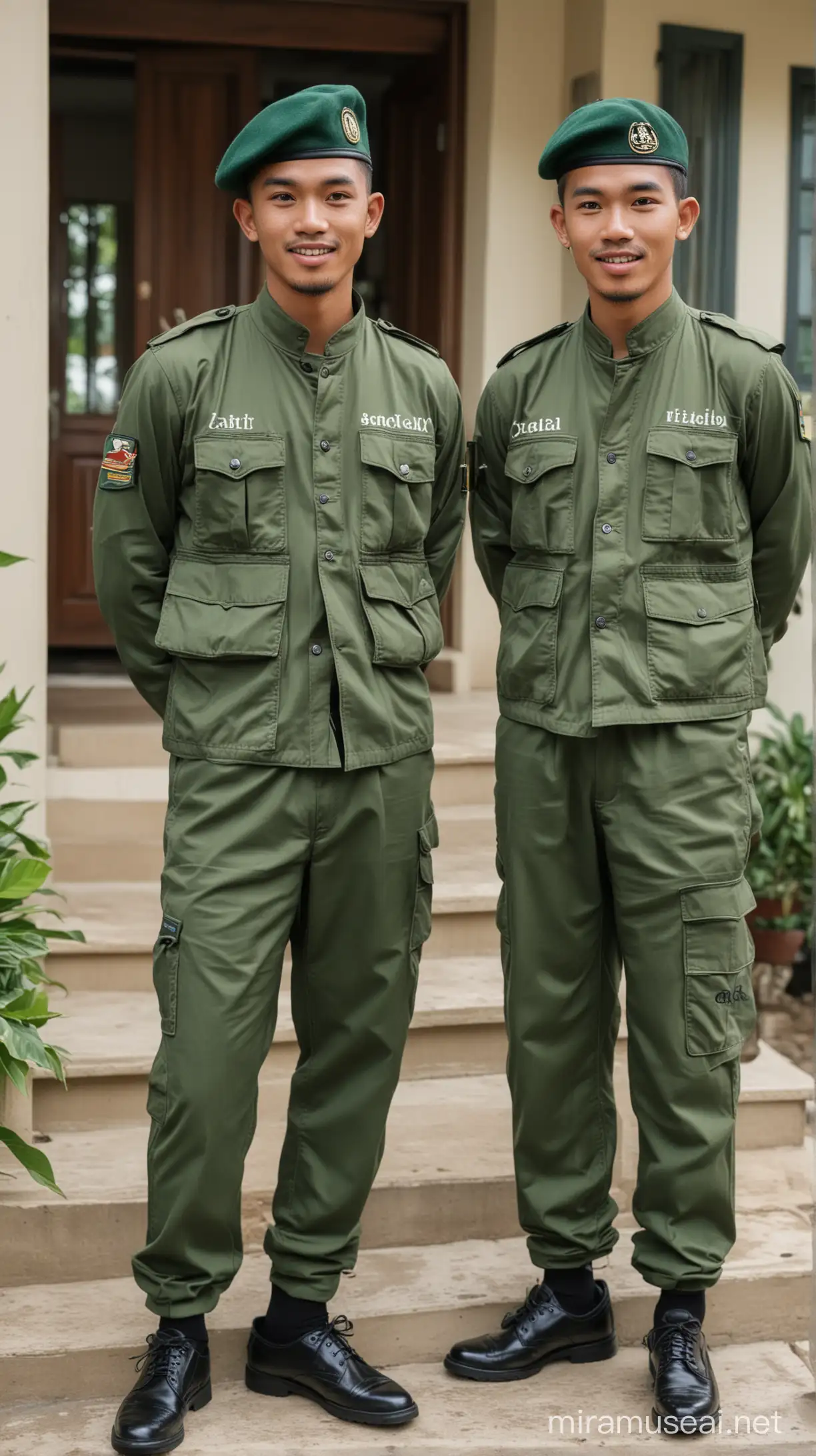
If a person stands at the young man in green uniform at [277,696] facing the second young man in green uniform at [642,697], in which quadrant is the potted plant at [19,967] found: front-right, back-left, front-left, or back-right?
back-left

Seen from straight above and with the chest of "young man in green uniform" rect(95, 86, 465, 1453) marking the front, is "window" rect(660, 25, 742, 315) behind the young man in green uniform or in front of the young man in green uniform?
behind

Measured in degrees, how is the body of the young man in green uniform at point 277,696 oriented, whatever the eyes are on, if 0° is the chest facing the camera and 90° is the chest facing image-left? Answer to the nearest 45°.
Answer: approximately 0°

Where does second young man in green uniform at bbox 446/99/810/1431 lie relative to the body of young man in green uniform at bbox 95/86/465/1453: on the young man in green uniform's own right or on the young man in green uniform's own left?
on the young man in green uniform's own left

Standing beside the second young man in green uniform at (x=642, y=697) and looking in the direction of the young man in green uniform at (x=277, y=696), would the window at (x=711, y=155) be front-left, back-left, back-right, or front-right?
back-right

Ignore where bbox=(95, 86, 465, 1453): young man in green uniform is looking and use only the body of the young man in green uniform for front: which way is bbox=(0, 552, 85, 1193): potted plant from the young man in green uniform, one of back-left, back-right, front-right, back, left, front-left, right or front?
back-right

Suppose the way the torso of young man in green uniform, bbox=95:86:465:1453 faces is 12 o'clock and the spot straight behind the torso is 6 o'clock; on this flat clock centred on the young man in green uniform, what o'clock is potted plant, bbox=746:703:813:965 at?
The potted plant is roughly at 7 o'clock from the young man in green uniform.
